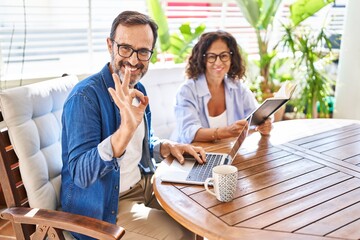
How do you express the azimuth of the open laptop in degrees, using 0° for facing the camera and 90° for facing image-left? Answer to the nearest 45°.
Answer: approximately 90°

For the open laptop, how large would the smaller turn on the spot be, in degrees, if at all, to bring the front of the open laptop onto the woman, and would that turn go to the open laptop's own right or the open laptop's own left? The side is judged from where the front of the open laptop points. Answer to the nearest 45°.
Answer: approximately 90° to the open laptop's own right

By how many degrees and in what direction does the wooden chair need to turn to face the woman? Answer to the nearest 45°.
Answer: approximately 90° to its left

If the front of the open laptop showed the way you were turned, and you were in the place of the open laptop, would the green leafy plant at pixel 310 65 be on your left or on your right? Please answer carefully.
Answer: on your right

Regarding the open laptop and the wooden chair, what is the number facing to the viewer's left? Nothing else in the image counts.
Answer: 1

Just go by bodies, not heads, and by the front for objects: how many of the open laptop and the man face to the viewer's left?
1

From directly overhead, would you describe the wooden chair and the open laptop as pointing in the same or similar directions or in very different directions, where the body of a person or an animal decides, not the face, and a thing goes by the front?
very different directions
